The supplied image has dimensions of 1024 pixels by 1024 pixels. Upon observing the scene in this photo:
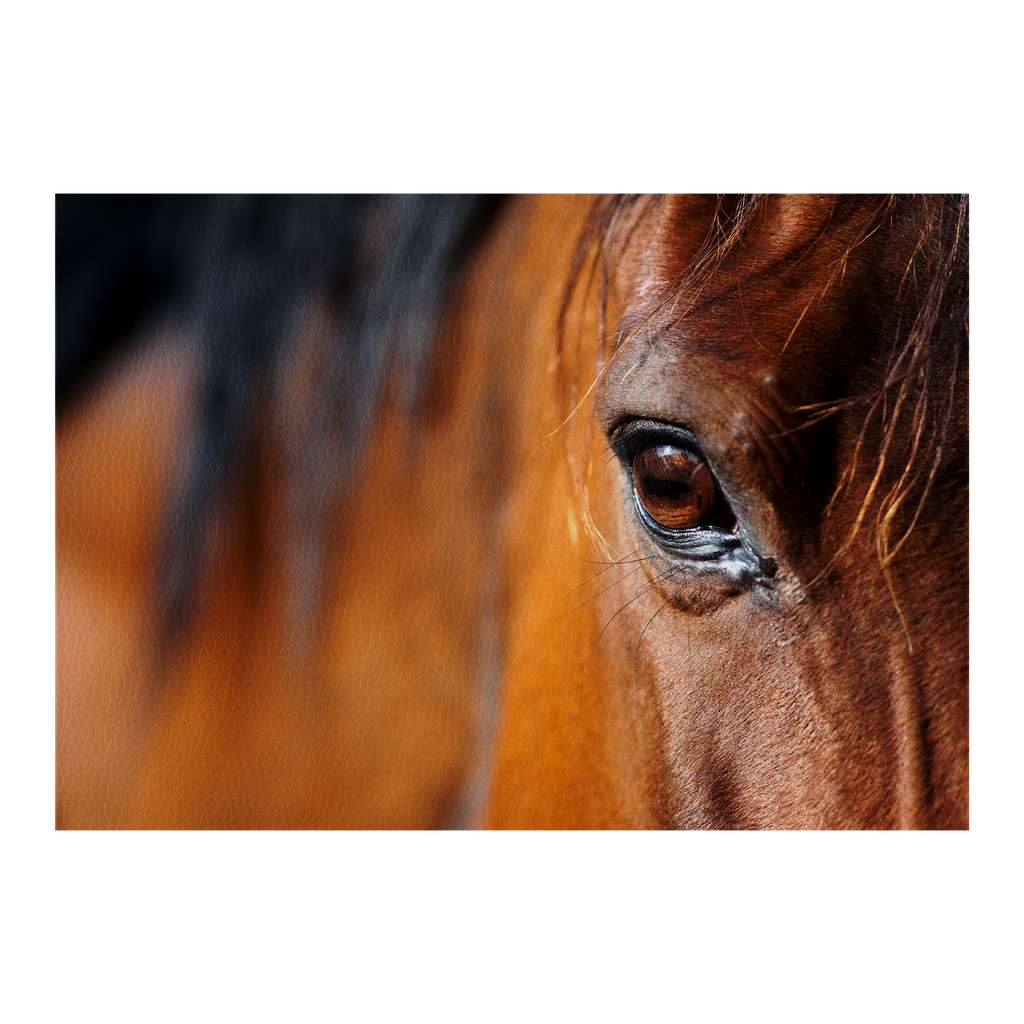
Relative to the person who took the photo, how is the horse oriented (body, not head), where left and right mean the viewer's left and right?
facing the viewer and to the right of the viewer
